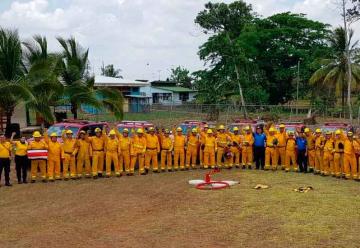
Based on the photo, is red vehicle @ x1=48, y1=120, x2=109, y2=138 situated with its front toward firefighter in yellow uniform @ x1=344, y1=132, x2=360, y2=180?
no

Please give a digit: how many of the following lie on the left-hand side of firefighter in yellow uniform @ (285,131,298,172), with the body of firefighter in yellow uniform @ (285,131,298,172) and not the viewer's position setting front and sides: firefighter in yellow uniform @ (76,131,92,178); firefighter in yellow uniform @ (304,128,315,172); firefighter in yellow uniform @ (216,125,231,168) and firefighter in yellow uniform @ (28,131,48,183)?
1

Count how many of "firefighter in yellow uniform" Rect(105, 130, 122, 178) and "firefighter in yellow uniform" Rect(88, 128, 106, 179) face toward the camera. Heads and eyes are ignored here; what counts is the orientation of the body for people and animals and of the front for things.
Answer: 2

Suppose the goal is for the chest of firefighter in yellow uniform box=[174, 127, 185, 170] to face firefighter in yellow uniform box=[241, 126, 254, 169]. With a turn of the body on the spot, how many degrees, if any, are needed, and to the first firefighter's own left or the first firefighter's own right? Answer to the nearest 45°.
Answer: approximately 90° to the first firefighter's own left

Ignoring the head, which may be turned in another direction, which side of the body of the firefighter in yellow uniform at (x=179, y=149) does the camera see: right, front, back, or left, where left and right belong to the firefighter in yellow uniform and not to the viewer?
front

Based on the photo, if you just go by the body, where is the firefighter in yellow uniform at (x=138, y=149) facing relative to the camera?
toward the camera

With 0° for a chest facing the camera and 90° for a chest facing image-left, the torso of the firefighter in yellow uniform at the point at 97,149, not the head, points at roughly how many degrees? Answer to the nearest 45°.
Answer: approximately 0°

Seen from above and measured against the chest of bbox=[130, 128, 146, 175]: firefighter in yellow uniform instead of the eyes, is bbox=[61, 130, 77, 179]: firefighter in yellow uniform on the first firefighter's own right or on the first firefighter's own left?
on the first firefighter's own right

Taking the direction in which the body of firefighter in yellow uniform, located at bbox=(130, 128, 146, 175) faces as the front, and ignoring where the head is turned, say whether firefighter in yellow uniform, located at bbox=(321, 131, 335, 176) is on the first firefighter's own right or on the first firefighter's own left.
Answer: on the first firefighter's own left

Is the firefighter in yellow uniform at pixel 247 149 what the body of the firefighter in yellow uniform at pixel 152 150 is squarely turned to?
no

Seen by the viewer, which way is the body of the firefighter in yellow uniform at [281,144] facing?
toward the camera

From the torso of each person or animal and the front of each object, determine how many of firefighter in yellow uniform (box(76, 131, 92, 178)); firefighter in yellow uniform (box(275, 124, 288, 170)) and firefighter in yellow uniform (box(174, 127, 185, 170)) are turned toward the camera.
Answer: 3

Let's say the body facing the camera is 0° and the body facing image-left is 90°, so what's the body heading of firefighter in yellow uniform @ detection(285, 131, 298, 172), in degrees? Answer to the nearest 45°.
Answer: approximately 0°

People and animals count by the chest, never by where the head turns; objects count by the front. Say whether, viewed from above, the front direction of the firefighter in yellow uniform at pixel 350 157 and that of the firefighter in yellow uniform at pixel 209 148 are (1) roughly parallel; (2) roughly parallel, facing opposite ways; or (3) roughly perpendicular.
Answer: roughly parallel

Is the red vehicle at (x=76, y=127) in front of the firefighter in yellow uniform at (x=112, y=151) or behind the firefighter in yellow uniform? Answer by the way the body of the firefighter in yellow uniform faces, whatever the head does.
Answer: behind

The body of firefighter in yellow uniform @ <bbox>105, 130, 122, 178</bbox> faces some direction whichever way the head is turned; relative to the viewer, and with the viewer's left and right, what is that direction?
facing the viewer

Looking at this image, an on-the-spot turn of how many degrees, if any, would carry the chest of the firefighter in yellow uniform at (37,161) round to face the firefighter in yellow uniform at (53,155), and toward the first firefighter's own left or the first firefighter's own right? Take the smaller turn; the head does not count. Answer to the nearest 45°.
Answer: approximately 90° to the first firefighter's own left
